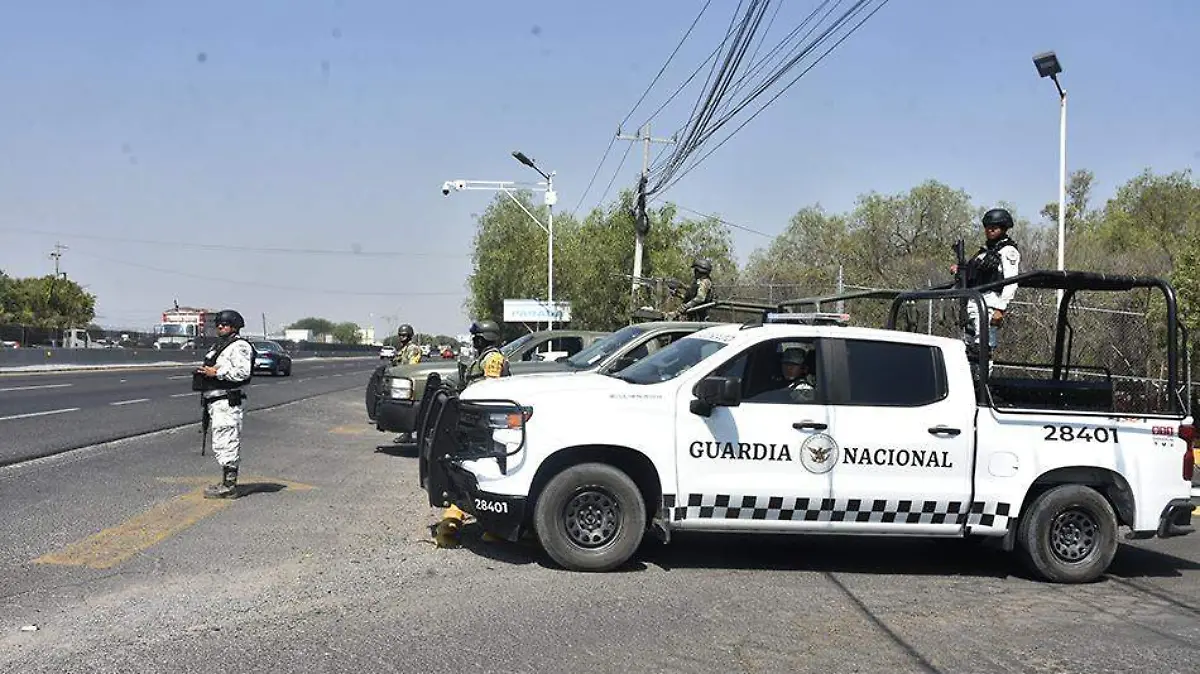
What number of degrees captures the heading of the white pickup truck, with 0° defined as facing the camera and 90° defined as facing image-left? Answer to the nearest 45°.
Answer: approximately 90°

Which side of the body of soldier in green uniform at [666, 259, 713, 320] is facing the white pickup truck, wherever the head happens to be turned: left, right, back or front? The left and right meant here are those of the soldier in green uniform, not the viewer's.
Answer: left

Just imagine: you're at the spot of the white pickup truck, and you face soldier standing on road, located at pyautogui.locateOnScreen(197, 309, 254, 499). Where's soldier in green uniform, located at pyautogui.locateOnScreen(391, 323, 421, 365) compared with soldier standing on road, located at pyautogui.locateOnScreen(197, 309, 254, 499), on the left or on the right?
right

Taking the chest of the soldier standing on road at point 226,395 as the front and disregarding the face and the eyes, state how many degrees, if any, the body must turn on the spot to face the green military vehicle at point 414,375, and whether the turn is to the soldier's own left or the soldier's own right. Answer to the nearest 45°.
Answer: approximately 135° to the soldier's own right

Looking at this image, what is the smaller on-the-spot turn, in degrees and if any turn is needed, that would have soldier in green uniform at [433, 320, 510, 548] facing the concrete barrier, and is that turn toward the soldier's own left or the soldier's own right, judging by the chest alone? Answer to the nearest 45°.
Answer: approximately 45° to the soldier's own right

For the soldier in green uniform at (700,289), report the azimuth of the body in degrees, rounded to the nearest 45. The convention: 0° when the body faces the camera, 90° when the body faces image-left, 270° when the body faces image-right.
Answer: approximately 90°

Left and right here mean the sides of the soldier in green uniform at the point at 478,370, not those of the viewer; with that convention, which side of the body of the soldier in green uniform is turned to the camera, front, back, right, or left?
left

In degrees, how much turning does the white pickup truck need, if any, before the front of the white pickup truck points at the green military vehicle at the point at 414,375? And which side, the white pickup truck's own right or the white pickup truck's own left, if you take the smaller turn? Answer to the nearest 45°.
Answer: approximately 45° to the white pickup truck's own right

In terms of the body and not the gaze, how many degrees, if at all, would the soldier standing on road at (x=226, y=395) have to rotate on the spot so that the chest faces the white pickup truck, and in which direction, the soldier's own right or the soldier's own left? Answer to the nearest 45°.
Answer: approximately 135° to the soldier's own left
